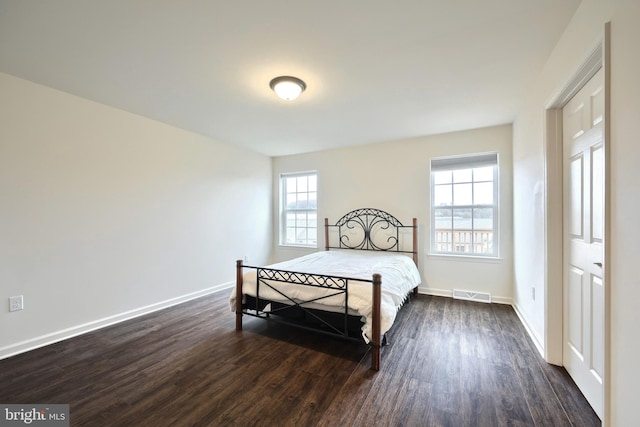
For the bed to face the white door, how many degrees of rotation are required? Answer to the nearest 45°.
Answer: approximately 90° to its left

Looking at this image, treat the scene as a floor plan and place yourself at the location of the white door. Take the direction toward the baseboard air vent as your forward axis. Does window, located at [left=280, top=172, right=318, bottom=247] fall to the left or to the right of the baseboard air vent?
left

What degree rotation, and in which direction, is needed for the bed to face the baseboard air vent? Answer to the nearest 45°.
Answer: approximately 180°

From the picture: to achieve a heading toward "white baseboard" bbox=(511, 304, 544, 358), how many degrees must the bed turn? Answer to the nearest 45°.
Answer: approximately 135° to its left

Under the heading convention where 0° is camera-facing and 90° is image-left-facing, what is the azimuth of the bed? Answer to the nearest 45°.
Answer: approximately 45°
